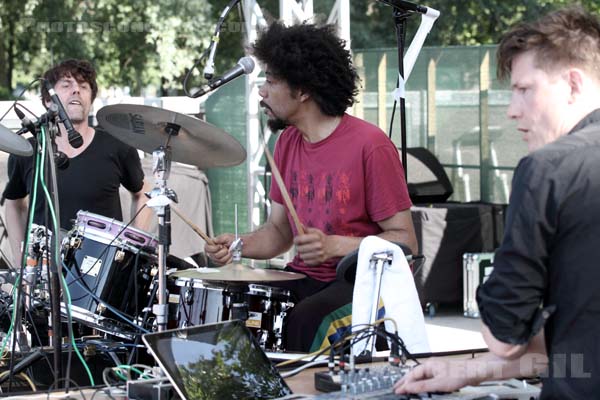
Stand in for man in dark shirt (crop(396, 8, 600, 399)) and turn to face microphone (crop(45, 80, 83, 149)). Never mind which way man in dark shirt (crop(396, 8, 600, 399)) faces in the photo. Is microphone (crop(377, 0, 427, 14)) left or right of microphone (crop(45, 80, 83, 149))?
right

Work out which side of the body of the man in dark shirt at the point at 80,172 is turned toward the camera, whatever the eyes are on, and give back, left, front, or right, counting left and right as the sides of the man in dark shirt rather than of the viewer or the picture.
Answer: front

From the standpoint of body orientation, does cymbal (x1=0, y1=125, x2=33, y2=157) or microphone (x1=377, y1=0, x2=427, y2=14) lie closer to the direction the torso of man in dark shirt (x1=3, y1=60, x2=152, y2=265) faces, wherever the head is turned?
the cymbal

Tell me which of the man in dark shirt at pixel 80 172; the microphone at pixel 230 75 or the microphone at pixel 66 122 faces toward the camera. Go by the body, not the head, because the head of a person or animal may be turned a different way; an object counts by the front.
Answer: the man in dark shirt

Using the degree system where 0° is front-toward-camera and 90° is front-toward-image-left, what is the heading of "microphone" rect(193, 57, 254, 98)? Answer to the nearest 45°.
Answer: approximately 270°

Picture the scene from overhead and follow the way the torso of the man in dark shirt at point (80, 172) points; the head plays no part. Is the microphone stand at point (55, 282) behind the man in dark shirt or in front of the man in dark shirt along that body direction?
in front

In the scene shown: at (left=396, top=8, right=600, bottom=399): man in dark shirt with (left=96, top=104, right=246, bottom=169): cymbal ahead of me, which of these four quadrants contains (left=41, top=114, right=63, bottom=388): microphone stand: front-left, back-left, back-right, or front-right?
front-left

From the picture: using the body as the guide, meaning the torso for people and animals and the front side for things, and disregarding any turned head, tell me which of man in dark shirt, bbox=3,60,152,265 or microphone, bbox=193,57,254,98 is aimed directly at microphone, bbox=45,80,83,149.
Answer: the man in dark shirt

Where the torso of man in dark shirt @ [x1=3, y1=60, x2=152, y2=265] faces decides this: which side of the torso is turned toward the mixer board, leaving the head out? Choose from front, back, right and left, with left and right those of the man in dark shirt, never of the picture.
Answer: front

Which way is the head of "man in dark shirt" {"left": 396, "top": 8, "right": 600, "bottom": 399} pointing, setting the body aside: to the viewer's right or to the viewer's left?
to the viewer's left

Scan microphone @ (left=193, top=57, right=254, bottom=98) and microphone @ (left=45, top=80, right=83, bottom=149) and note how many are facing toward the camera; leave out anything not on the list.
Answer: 0
